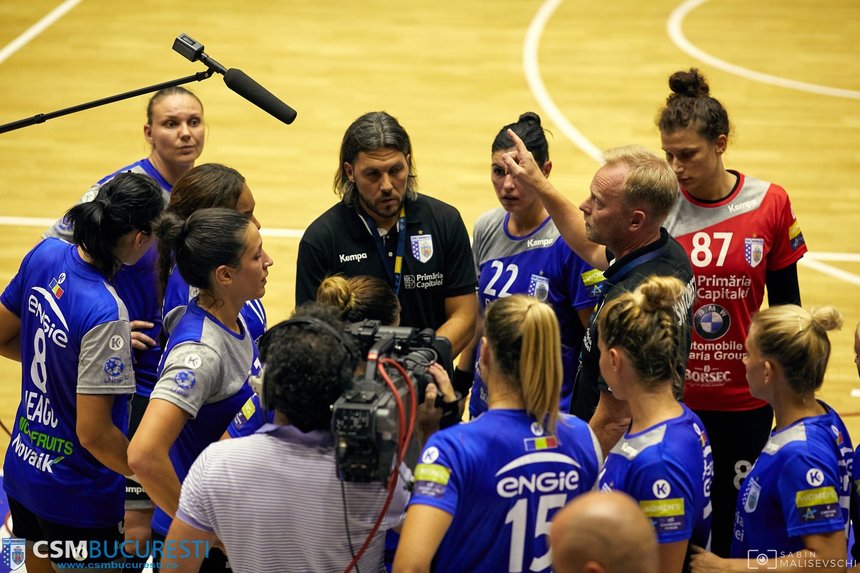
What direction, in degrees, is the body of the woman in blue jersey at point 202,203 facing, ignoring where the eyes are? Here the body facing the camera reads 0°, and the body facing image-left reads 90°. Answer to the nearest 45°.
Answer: approximately 270°

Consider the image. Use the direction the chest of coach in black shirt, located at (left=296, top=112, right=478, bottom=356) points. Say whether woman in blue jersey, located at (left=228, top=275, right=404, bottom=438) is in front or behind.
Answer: in front

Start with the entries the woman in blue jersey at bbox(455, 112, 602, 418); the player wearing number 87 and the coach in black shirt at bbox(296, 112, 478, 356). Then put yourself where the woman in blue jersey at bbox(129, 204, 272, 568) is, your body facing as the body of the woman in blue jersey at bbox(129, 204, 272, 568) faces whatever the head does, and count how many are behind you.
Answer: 0

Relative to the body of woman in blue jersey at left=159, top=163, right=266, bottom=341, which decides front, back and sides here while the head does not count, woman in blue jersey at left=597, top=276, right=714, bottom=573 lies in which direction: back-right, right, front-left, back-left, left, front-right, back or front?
front-right

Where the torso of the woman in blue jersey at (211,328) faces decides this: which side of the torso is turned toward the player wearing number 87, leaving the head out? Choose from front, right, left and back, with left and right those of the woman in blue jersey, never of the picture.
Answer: front

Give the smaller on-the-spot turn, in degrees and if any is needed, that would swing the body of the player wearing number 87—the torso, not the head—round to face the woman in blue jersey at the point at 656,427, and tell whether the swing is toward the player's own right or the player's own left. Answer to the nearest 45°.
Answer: approximately 45° to the player's own left

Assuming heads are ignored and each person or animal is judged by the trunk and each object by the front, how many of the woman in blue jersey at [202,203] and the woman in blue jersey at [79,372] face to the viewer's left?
0

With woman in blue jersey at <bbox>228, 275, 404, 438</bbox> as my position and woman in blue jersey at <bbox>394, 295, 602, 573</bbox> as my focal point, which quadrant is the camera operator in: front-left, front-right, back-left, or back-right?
front-right

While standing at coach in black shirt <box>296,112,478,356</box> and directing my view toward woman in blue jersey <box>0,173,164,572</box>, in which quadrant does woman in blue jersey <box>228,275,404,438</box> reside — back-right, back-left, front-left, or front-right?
front-left

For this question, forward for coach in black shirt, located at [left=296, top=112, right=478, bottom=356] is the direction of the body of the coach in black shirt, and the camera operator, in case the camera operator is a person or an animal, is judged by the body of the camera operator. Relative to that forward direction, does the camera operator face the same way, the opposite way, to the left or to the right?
the opposite way

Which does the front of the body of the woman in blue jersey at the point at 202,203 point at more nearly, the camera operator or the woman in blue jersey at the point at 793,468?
the woman in blue jersey

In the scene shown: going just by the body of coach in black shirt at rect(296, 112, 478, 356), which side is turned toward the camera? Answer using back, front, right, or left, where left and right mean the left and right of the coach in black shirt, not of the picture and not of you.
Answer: front

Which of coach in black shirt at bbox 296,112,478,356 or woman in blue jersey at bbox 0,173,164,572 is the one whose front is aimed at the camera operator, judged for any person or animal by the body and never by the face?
the coach in black shirt

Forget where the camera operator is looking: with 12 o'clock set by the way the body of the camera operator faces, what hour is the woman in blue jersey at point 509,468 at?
The woman in blue jersey is roughly at 3 o'clock from the camera operator.

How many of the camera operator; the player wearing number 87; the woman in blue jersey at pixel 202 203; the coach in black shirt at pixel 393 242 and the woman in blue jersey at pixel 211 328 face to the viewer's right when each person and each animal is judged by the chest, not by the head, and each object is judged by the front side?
2

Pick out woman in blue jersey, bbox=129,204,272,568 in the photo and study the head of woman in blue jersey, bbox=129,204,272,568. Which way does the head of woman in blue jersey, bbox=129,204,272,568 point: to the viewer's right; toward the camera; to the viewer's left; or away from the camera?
to the viewer's right

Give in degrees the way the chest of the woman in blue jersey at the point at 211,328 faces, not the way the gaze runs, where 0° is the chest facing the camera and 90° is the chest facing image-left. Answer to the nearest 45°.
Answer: approximately 270°

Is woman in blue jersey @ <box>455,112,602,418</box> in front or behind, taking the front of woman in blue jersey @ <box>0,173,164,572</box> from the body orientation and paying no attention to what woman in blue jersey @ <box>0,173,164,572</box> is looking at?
in front

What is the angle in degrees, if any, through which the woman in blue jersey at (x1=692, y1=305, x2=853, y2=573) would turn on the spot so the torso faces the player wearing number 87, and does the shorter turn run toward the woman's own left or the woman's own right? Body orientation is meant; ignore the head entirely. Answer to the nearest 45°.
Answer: approximately 90° to the woman's own right

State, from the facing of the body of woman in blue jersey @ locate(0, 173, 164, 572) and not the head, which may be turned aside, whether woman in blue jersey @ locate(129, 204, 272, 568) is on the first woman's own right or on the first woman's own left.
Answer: on the first woman's own right

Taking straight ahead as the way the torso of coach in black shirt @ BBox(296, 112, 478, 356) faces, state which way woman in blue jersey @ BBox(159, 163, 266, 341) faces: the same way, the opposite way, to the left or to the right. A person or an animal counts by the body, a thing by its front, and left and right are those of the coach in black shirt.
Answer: to the left
